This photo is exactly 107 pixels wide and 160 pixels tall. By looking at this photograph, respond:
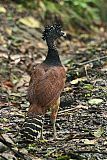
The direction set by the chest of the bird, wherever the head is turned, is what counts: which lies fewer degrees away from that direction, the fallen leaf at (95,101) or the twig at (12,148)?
the fallen leaf

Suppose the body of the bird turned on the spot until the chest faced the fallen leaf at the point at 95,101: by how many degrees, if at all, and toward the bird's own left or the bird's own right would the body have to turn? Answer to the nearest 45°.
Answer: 0° — it already faces it

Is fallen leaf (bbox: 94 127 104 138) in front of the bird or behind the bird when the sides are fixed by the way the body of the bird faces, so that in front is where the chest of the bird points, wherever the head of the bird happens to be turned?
in front

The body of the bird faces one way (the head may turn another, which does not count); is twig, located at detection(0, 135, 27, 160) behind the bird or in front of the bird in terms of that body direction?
behind

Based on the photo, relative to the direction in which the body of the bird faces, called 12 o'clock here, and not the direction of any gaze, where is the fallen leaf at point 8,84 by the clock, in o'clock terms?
The fallen leaf is roughly at 10 o'clock from the bird.

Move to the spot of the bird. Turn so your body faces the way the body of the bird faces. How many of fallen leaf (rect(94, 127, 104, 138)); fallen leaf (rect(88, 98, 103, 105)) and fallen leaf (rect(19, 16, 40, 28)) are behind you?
0

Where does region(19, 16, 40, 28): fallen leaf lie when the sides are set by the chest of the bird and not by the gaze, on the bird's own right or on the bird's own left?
on the bird's own left

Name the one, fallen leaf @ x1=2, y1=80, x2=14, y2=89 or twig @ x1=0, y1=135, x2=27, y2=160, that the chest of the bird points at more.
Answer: the fallen leaf

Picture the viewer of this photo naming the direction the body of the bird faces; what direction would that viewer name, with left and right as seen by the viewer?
facing away from the viewer and to the right of the viewer
